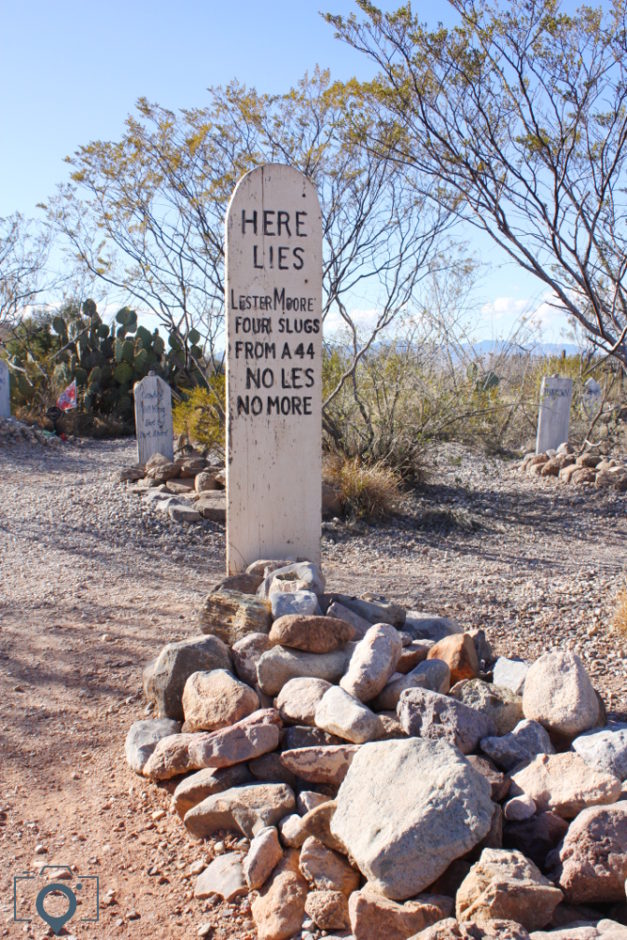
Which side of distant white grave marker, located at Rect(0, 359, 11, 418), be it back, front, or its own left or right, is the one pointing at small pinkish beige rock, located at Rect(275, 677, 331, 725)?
front

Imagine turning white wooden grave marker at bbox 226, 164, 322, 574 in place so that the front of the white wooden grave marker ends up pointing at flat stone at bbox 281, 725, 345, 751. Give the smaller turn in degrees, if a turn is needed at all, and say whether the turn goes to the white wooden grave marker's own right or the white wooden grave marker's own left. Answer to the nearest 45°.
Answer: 0° — it already faces it

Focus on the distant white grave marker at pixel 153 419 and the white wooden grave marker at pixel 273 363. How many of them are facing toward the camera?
2

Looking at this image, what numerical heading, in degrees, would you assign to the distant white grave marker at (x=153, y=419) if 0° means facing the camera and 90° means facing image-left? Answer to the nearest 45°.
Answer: approximately 0°

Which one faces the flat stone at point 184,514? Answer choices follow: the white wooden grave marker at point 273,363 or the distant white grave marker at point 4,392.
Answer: the distant white grave marker

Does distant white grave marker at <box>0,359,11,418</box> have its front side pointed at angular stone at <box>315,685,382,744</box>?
yes

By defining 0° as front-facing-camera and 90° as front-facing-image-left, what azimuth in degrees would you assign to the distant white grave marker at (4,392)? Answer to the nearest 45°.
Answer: approximately 0°

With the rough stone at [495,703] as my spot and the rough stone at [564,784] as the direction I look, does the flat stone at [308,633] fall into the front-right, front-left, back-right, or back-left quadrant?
back-right

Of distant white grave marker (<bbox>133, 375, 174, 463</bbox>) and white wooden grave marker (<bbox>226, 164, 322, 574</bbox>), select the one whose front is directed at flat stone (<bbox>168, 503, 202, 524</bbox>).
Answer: the distant white grave marker
